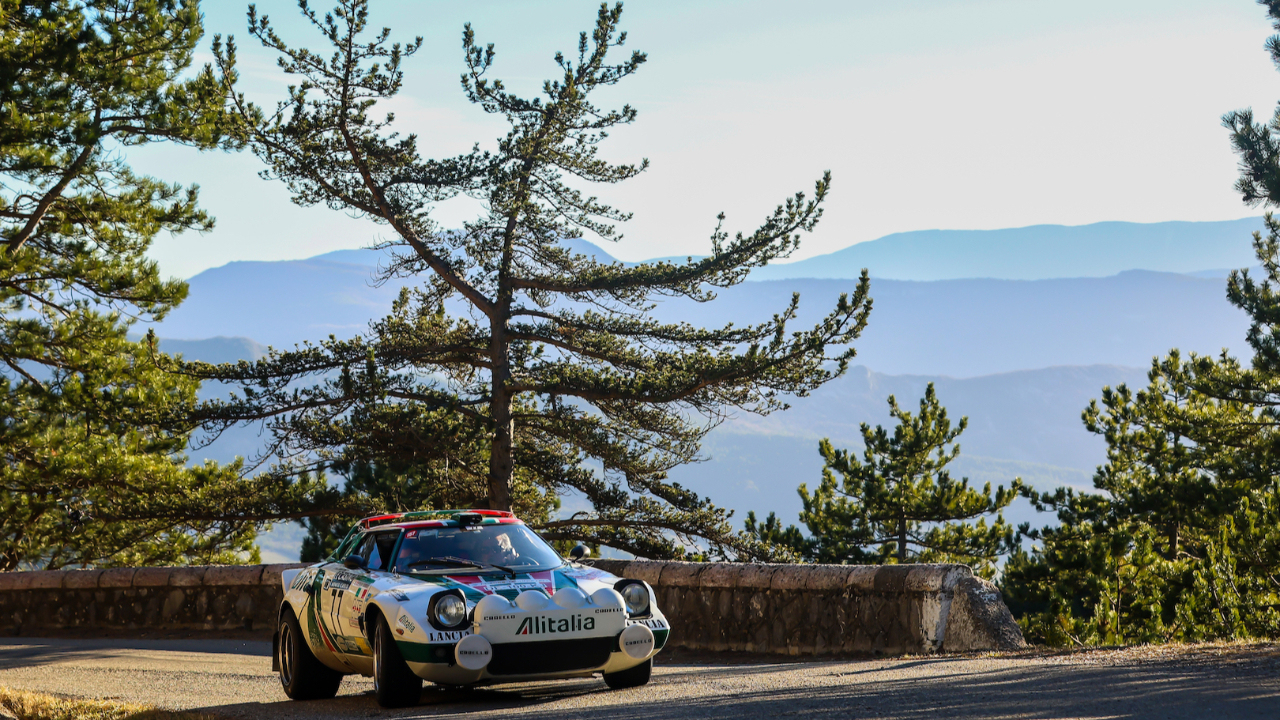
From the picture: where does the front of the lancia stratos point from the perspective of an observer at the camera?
facing the viewer and to the right of the viewer

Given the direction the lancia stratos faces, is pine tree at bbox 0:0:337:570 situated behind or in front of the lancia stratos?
behind

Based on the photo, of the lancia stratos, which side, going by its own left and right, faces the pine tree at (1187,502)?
left

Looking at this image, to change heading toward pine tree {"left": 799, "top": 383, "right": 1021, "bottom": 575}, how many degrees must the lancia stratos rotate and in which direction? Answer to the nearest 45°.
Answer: approximately 90° to its left

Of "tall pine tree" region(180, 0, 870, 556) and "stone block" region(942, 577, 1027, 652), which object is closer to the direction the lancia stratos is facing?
the stone block

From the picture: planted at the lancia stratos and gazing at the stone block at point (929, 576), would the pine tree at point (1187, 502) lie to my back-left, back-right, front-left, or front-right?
front-left

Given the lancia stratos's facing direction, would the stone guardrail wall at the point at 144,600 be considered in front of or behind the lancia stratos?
behind

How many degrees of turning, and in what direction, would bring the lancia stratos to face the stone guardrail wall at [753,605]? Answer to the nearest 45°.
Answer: approximately 90° to its left

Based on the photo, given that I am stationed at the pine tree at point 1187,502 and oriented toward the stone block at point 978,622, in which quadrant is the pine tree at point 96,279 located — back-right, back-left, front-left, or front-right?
front-right

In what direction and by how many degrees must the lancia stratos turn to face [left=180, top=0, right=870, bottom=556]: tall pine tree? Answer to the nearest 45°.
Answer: approximately 135° to its left
